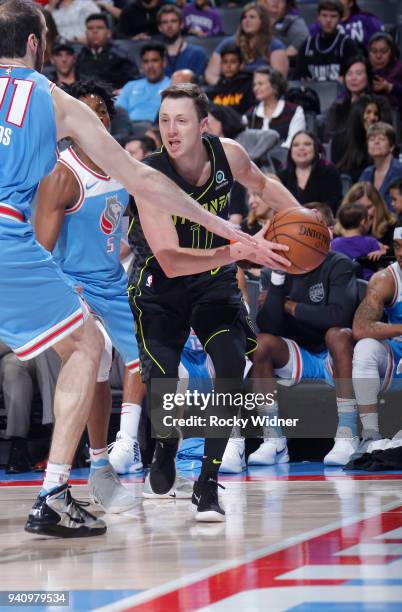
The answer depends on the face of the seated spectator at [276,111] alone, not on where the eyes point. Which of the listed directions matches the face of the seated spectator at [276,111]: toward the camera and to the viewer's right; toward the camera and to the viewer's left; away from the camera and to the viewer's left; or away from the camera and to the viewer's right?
toward the camera and to the viewer's left

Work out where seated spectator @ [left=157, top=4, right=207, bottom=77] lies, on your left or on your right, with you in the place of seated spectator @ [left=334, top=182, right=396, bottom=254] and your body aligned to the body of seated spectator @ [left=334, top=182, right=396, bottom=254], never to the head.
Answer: on your right

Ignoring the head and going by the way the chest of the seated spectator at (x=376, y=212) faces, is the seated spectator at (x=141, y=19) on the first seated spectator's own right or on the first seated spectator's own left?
on the first seated spectator's own right

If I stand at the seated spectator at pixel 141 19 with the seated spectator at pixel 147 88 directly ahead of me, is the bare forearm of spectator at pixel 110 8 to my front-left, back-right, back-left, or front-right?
back-right

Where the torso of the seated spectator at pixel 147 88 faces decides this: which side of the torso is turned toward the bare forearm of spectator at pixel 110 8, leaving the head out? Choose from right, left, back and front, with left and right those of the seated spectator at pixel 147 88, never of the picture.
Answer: back

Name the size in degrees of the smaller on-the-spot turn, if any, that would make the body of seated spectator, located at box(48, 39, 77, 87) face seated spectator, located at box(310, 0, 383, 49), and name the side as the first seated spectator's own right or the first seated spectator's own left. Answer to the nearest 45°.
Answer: approximately 90° to the first seated spectator's own left

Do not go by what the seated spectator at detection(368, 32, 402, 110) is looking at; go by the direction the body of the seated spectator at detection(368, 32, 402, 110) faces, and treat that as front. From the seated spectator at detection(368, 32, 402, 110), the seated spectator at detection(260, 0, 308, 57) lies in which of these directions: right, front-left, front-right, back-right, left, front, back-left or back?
right

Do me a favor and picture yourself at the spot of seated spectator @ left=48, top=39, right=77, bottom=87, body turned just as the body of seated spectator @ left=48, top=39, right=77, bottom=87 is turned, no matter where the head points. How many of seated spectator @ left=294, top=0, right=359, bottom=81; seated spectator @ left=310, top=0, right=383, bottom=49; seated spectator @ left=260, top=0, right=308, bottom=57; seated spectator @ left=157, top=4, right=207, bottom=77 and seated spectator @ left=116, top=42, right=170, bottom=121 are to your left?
5

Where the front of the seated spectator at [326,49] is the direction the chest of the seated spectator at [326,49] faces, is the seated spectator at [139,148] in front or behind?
in front

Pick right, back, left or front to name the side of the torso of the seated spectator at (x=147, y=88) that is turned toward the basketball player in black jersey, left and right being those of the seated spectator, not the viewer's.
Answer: front

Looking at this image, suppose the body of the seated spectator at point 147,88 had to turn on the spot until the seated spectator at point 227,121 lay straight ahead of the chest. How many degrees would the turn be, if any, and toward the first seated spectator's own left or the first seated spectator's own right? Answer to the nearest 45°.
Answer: approximately 45° to the first seated spectator's own left
